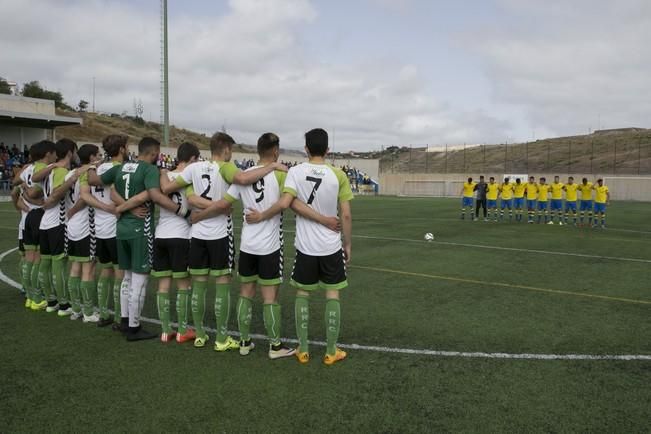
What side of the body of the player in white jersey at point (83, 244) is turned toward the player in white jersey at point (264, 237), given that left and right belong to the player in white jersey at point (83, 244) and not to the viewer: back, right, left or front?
right

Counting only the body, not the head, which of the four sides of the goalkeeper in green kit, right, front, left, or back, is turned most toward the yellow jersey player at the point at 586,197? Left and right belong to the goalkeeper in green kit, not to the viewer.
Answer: front

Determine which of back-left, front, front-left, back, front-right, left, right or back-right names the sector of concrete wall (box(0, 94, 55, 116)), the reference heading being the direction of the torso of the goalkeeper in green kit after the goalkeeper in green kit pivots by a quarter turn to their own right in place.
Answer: back-left

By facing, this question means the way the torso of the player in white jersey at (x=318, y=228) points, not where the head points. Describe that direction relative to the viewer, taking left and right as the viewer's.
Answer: facing away from the viewer

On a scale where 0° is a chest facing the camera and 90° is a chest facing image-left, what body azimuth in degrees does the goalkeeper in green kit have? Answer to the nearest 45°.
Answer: approximately 225°

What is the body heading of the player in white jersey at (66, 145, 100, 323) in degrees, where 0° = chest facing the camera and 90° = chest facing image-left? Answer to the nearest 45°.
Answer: approximately 225°

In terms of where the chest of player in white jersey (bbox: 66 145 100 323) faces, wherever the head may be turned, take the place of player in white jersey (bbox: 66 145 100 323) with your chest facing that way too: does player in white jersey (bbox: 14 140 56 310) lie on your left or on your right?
on your left

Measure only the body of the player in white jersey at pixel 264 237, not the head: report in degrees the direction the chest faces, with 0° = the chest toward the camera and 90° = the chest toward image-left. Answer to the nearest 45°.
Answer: approximately 225°

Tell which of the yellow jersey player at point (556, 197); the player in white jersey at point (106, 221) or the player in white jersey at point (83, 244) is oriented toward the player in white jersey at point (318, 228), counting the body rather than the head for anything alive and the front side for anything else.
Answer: the yellow jersey player

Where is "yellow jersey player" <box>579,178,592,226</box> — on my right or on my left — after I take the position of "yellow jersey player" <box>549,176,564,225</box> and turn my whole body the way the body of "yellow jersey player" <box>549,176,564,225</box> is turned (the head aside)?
on my left

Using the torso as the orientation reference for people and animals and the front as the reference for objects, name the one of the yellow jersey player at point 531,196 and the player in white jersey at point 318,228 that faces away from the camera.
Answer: the player in white jersey

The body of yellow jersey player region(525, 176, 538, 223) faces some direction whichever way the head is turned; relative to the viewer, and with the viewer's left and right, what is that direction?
facing the viewer

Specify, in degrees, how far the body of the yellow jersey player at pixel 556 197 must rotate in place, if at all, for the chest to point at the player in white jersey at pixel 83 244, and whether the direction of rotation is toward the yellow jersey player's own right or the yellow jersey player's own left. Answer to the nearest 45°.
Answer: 0° — they already face them

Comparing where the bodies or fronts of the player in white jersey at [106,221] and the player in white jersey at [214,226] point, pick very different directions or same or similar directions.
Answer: same or similar directions

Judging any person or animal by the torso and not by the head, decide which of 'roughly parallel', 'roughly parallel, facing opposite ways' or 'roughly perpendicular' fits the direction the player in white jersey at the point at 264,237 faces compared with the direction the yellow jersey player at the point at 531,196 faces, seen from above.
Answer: roughly parallel, facing opposite ways

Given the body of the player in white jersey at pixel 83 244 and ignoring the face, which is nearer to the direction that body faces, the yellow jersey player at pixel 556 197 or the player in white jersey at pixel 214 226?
the yellow jersey player

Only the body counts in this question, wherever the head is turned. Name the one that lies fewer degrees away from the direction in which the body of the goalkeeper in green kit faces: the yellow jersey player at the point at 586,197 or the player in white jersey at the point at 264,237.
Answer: the yellow jersey player

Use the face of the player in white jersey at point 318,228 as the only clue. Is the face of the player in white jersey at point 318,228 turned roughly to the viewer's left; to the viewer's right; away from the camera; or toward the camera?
away from the camera

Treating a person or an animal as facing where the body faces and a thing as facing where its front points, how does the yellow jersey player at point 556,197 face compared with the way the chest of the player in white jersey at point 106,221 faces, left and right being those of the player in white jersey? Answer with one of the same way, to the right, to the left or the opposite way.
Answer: the opposite way

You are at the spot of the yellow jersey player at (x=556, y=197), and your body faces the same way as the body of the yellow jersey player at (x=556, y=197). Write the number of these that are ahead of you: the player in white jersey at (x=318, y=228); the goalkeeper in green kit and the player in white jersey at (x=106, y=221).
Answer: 3

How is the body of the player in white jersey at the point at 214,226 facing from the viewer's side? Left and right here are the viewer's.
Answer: facing away from the viewer and to the right of the viewer

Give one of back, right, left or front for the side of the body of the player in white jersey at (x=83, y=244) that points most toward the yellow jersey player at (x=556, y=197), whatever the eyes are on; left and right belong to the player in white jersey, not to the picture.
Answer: front
